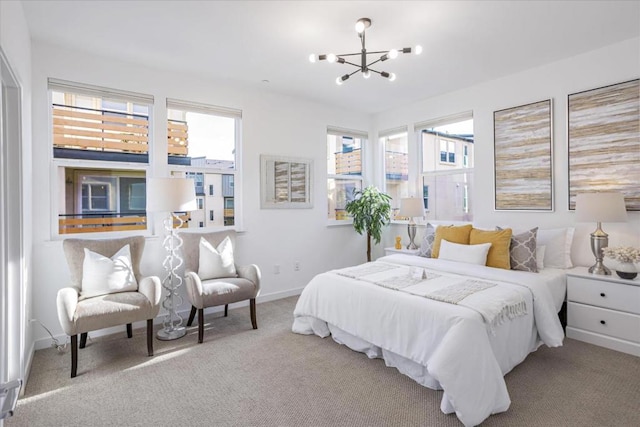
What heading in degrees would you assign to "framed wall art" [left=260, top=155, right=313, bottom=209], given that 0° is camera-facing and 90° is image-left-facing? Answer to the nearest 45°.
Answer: approximately 315°

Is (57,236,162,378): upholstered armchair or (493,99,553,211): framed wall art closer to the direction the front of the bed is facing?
the upholstered armchair

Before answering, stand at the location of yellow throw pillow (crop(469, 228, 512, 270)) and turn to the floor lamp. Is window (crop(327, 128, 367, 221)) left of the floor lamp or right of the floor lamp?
right

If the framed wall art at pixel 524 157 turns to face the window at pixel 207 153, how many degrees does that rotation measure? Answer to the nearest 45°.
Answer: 0° — it already faces it

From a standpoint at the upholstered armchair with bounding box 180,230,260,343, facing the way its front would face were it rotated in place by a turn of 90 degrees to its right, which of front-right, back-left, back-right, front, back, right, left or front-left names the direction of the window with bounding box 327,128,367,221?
back

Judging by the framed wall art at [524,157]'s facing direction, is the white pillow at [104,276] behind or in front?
in front

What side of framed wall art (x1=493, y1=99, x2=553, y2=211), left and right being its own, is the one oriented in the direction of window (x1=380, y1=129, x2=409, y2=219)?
right

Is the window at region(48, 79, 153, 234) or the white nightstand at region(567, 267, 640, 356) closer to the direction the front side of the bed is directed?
the window

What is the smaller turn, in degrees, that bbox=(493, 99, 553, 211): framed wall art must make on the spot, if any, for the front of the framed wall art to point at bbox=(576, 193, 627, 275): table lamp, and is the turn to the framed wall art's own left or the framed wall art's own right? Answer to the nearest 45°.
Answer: approximately 90° to the framed wall art's own left

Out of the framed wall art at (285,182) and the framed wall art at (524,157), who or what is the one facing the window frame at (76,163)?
the framed wall art at (524,157)

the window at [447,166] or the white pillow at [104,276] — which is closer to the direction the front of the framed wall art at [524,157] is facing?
the white pillow
